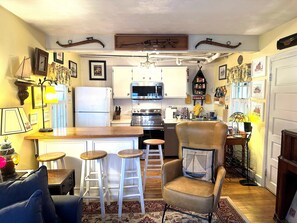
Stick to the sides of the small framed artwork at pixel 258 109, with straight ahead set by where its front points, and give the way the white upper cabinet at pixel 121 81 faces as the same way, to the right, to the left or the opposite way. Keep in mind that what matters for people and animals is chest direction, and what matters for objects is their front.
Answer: to the left

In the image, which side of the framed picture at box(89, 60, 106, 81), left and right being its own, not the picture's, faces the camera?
front

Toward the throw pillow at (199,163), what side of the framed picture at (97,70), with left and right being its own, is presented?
front

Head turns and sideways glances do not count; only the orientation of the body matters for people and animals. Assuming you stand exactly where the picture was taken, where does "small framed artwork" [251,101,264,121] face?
facing the viewer and to the left of the viewer

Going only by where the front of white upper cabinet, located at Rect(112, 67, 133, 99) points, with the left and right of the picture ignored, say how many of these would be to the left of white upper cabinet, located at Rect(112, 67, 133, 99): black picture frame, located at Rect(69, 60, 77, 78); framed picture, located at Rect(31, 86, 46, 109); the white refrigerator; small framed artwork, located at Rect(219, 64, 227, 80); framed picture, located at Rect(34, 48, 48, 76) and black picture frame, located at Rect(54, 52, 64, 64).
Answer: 1

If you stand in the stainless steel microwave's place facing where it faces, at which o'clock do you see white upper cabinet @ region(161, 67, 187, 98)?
The white upper cabinet is roughly at 9 o'clock from the stainless steel microwave.

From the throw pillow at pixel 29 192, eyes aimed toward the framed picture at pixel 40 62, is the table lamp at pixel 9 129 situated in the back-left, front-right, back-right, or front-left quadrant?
front-left

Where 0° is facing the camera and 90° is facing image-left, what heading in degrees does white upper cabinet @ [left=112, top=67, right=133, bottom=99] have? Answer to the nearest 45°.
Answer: approximately 0°

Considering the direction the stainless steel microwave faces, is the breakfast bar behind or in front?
in front

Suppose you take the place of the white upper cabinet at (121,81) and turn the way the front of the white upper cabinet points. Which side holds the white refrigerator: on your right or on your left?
on your right

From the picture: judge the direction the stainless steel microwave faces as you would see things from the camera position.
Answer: facing the viewer

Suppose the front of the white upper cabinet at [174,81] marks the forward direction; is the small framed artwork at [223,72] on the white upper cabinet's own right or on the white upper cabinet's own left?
on the white upper cabinet's own left

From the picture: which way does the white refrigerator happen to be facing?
toward the camera

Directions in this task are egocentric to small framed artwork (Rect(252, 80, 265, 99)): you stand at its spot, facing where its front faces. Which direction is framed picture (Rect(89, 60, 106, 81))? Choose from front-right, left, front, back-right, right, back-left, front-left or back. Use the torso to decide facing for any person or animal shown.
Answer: front-right

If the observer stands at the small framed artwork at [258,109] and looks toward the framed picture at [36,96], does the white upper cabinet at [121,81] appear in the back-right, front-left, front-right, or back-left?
front-right

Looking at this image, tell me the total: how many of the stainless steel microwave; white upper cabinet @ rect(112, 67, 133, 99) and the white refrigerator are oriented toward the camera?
3

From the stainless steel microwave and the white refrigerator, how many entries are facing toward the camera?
2
